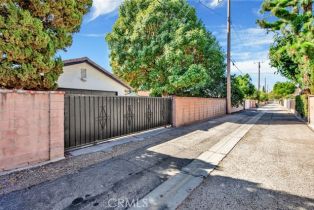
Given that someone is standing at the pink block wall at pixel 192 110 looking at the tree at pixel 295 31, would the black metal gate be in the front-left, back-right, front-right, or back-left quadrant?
back-right

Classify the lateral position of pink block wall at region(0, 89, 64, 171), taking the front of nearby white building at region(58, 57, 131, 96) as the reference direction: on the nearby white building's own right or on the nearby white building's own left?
on the nearby white building's own right

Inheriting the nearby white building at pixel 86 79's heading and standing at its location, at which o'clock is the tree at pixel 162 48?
The tree is roughly at 10 o'clock from the nearby white building.

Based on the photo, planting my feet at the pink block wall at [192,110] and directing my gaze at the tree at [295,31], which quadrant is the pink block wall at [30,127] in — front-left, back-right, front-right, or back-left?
back-right

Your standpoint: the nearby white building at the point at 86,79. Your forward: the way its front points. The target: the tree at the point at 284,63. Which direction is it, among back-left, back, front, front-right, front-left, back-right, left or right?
front-left

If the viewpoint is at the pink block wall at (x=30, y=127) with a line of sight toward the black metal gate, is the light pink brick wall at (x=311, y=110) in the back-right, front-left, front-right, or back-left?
front-right

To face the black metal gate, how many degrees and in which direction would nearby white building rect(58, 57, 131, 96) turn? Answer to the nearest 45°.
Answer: approximately 45° to its right

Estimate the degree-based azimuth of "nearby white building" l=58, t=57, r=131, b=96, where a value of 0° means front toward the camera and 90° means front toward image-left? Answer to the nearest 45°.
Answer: approximately 315°
